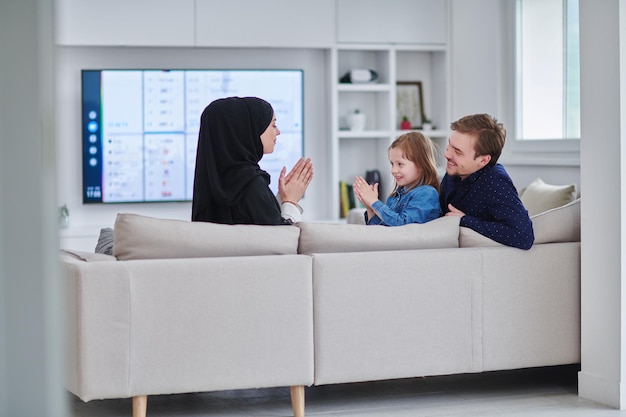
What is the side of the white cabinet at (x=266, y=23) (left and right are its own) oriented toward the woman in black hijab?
front

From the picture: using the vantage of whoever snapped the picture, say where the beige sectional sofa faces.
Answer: facing away from the viewer

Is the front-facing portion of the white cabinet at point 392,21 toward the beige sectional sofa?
yes

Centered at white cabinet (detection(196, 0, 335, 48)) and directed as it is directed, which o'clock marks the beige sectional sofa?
The beige sectional sofa is roughly at 12 o'clock from the white cabinet.

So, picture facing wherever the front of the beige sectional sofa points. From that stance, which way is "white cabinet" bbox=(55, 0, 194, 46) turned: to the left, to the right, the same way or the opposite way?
the opposite way

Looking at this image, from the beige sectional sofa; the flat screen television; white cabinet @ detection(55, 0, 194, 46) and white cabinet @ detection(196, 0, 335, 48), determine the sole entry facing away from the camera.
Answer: the beige sectional sofa

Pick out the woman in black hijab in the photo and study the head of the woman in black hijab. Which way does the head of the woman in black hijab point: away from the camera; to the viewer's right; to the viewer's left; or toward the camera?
to the viewer's right

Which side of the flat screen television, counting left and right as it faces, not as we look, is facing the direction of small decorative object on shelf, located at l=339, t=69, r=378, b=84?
left

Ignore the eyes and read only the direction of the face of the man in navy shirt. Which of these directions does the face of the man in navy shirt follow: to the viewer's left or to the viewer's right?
to the viewer's left

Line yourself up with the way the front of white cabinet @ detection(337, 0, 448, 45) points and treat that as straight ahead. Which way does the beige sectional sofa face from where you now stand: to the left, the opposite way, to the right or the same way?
the opposite way
